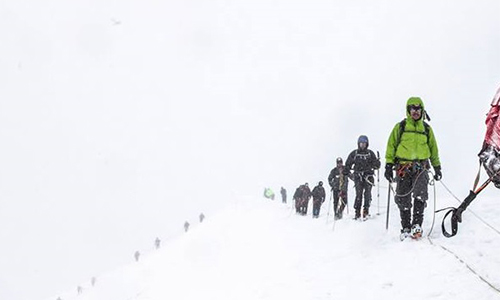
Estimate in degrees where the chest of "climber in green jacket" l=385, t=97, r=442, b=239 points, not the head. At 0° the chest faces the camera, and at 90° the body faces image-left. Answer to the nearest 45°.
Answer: approximately 0°

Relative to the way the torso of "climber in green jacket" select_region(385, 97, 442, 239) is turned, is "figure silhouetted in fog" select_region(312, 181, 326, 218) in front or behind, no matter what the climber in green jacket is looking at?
behind
